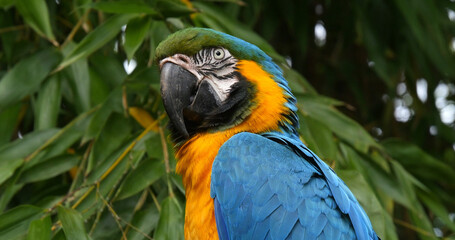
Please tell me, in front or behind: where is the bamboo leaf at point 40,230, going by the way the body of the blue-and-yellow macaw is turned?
in front

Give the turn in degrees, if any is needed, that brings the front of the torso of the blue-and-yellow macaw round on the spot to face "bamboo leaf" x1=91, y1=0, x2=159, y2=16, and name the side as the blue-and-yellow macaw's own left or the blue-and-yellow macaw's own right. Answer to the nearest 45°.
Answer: approximately 45° to the blue-and-yellow macaw's own right

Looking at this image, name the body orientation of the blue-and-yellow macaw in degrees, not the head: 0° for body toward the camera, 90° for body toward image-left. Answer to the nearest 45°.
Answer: approximately 90°

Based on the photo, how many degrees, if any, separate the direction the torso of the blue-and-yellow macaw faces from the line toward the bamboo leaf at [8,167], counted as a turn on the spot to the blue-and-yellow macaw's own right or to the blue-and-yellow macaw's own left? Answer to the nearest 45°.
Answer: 0° — it already faces it

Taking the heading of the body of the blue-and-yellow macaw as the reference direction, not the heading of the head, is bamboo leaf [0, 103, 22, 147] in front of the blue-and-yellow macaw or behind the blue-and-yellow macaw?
in front

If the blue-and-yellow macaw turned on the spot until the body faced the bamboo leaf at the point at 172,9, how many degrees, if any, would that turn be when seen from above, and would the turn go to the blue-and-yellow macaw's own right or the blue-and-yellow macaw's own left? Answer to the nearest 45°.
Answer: approximately 45° to the blue-and-yellow macaw's own right
